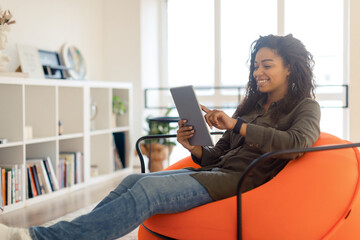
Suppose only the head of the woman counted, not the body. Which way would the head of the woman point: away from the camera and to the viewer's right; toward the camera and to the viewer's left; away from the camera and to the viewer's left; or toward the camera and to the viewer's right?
toward the camera and to the viewer's left

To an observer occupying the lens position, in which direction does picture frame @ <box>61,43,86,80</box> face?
facing the viewer and to the right of the viewer
